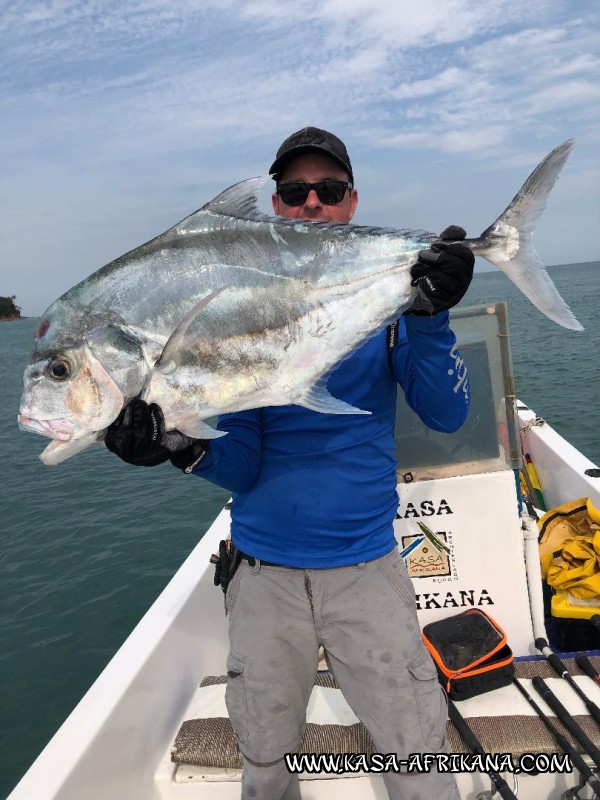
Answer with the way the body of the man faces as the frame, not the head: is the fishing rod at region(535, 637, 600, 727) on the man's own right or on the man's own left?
on the man's own left

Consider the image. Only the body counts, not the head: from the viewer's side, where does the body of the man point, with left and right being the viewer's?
facing the viewer
